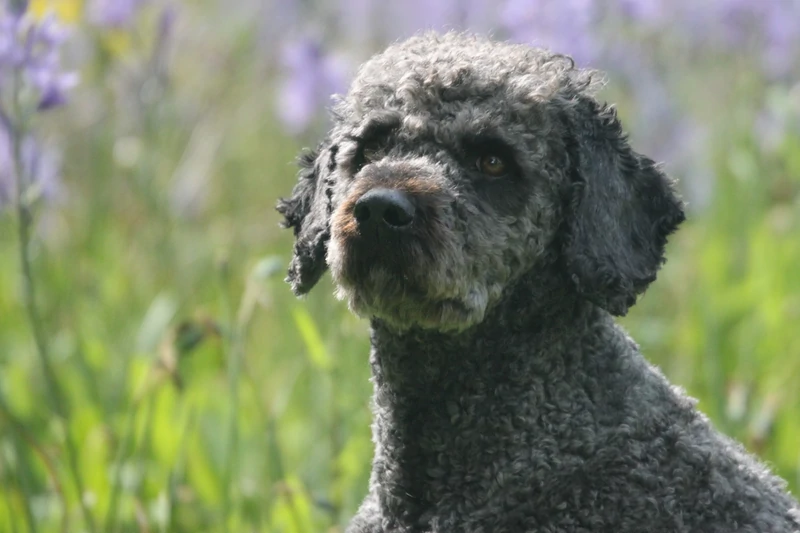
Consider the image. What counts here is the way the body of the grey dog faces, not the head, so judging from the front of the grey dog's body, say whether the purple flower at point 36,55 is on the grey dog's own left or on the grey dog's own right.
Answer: on the grey dog's own right

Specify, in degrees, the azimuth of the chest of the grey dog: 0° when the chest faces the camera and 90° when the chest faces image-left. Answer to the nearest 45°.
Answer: approximately 45°

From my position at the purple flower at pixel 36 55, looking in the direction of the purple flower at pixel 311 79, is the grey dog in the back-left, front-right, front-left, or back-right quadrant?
front-right

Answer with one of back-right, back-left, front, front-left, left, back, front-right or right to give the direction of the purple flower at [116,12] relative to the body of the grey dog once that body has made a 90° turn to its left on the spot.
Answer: back
